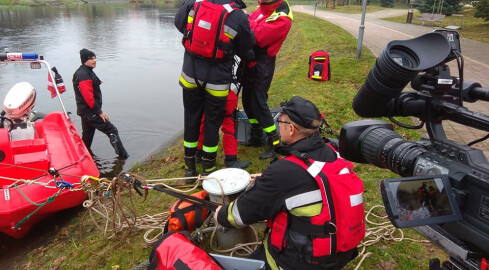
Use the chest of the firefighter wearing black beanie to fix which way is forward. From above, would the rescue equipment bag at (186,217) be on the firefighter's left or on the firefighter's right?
on the firefighter's right

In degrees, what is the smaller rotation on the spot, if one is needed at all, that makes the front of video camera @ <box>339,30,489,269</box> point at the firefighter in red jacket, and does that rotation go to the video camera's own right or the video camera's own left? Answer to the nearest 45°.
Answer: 0° — it already faces them

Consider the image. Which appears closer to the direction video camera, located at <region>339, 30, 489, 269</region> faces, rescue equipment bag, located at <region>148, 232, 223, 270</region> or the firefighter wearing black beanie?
the firefighter wearing black beanie

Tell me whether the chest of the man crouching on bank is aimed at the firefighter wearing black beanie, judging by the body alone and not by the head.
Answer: yes

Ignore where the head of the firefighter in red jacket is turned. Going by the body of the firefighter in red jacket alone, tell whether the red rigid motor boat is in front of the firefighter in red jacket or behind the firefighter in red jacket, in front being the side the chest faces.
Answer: in front

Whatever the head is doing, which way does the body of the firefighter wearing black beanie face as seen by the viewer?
to the viewer's right

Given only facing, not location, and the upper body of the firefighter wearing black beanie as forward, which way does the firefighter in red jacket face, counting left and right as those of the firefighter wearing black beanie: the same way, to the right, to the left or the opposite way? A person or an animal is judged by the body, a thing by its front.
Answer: the opposite way

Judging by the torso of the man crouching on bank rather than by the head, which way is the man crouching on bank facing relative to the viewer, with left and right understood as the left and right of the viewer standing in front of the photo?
facing away from the viewer and to the left of the viewer

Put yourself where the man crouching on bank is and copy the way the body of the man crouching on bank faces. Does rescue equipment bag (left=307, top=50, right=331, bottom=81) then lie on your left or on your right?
on your right

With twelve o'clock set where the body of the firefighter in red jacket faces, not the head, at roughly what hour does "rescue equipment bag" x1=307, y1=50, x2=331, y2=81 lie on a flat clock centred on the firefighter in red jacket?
The rescue equipment bag is roughly at 5 o'clock from the firefighter in red jacket.
